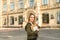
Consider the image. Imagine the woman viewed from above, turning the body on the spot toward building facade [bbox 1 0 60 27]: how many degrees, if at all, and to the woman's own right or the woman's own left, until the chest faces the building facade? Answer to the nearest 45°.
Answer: approximately 135° to the woman's own left

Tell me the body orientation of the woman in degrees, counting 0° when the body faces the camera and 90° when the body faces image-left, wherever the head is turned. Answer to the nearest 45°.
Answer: approximately 315°
